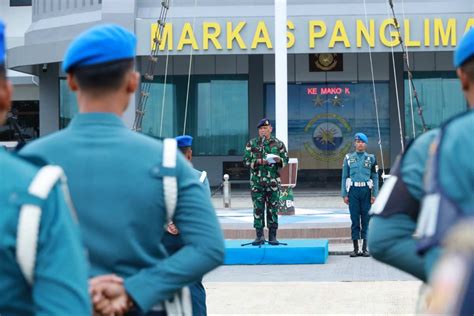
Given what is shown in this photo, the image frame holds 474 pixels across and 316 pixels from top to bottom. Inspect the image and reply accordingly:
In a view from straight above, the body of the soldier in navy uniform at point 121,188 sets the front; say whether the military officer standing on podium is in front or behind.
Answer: in front

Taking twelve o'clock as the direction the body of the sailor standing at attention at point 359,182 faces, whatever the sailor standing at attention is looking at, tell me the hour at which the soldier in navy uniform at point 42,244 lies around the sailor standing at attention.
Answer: The soldier in navy uniform is roughly at 12 o'clock from the sailor standing at attention.

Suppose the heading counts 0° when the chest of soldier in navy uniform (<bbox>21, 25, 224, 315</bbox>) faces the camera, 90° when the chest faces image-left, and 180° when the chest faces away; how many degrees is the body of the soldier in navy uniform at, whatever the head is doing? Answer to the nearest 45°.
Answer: approximately 180°

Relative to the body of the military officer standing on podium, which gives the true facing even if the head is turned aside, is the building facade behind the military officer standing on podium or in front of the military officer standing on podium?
behind

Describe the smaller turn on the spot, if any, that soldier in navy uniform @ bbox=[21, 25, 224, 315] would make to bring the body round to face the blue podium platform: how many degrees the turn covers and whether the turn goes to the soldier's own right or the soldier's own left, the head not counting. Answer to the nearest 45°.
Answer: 0° — they already face it

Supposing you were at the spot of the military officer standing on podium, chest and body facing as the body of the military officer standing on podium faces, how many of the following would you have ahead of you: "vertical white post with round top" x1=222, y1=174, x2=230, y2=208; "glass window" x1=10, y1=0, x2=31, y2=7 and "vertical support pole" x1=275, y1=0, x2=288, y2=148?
0

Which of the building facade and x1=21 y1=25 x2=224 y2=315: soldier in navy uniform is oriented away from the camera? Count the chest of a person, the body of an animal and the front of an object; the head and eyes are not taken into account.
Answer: the soldier in navy uniform

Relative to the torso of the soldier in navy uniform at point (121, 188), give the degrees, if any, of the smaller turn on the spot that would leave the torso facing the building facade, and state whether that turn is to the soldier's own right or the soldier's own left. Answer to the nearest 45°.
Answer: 0° — they already face it

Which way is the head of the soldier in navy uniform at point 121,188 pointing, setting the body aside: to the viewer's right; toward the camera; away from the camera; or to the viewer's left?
away from the camera

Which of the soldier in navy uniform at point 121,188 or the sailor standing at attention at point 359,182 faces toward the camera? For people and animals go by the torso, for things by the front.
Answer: the sailor standing at attention

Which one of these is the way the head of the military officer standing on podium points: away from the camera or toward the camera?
toward the camera

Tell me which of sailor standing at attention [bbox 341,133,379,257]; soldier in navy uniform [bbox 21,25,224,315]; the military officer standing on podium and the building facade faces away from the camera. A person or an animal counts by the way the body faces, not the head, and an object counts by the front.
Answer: the soldier in navy uniform

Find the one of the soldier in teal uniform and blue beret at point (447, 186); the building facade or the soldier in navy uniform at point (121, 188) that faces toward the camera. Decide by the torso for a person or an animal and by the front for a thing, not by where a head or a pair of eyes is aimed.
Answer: the building facade

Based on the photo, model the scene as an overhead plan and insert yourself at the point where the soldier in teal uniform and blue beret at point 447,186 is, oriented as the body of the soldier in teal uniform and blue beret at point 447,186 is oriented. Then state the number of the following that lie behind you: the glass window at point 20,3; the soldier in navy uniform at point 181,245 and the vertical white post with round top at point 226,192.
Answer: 0

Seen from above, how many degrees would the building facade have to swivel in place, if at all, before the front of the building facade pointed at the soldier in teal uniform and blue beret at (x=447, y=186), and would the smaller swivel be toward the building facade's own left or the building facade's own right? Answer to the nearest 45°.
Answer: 0° — it already faces them

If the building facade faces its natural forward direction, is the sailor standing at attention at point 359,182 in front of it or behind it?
in front

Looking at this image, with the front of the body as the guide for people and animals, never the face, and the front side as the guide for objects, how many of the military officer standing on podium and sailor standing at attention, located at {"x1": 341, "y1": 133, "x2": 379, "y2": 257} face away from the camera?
0

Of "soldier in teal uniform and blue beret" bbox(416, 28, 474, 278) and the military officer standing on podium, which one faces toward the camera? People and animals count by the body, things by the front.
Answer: the military officer standing on podium

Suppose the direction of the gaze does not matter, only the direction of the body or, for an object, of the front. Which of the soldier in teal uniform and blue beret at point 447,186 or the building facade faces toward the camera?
the building facade

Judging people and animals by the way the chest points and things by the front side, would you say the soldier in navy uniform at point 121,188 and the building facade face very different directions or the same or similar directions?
very different directions

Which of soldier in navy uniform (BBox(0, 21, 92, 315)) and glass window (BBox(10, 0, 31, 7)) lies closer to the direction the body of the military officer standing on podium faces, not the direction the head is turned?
the soldier in navy uniform

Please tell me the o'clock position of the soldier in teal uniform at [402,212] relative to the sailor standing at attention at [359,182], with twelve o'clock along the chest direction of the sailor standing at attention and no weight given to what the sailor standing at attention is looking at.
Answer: The soldier in teal uniform is roughly at 12 o'clock from the sailor standing at attention.

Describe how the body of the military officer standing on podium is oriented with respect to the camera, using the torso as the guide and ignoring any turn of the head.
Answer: toward the camera
